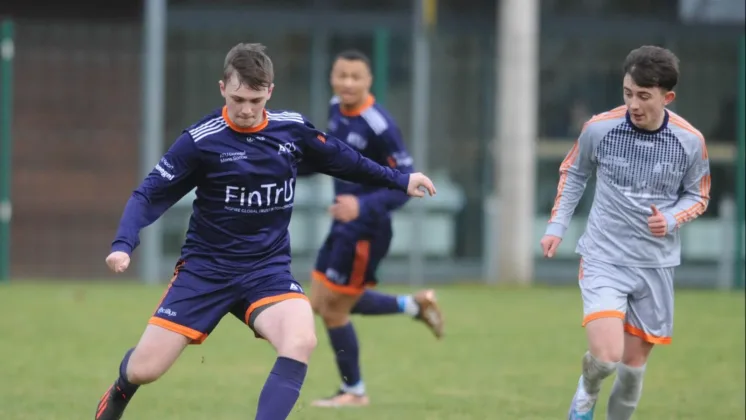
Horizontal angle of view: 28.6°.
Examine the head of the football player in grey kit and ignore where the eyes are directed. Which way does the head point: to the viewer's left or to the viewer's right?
to the viewer's left

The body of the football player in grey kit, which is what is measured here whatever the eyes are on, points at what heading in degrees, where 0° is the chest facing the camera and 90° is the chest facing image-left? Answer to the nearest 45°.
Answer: approximately 0°
